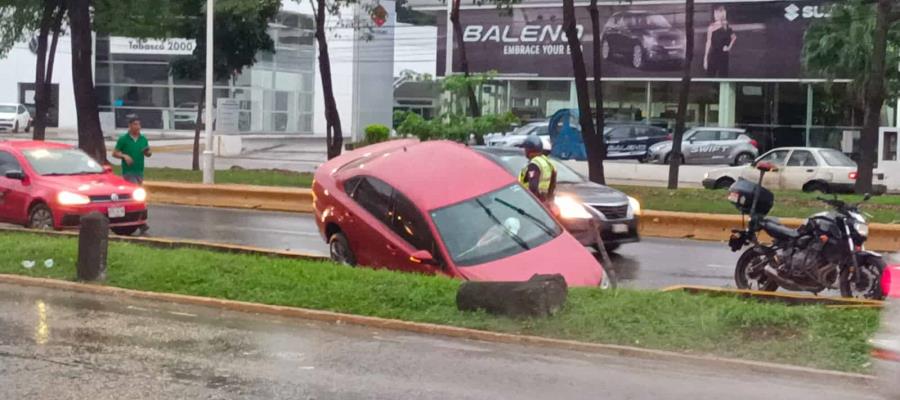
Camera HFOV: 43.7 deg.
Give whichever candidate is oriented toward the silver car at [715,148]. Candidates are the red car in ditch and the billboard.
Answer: the billboard

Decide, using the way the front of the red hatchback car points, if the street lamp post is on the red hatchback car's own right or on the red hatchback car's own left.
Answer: on the red hatchback car's own left

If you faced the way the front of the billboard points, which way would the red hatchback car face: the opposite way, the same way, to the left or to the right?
to the left

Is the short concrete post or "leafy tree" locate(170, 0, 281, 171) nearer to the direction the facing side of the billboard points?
the short concrete post

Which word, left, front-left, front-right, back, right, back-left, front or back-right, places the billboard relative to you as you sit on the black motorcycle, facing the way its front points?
back-left

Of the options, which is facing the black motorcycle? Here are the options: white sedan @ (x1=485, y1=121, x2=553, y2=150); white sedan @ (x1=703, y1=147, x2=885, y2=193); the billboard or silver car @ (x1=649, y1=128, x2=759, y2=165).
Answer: the billboard

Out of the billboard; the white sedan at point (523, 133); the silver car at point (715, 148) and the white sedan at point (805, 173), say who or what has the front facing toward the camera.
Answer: the billboard

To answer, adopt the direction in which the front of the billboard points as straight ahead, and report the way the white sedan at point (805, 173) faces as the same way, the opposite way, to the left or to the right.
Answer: to the right

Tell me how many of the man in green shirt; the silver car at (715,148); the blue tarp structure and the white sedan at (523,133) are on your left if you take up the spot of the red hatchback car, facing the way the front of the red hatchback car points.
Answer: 4

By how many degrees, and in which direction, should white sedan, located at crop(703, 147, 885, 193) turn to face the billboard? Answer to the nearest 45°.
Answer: approximately 90° to its right

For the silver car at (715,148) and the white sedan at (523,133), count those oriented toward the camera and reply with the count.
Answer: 0

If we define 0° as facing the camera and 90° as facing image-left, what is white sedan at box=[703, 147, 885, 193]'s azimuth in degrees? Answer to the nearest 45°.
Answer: approximately 90°

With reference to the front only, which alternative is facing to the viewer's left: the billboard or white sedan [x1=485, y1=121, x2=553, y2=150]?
the white sedan

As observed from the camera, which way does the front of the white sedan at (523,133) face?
facing to the left of the viewer

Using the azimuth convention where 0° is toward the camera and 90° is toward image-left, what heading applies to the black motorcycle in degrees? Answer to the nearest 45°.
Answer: approximately 315°
